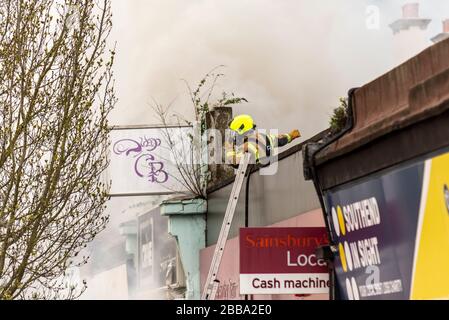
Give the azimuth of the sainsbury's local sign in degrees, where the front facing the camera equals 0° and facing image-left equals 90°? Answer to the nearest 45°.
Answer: approximately 0°

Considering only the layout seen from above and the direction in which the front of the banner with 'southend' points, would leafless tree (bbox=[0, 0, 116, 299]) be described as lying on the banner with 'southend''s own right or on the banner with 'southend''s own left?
on the banner with 'southend''s own right
